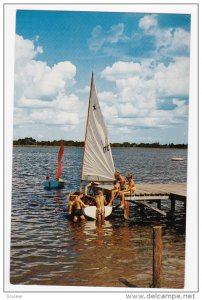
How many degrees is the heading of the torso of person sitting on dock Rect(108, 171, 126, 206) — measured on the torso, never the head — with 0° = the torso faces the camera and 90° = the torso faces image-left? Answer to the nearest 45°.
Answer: approximately 45°

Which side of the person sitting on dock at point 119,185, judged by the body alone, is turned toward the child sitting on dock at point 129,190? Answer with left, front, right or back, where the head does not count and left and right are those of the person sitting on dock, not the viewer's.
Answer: left

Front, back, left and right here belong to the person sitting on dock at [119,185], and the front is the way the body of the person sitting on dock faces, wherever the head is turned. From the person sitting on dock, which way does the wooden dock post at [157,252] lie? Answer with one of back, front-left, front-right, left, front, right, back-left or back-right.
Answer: front-left
